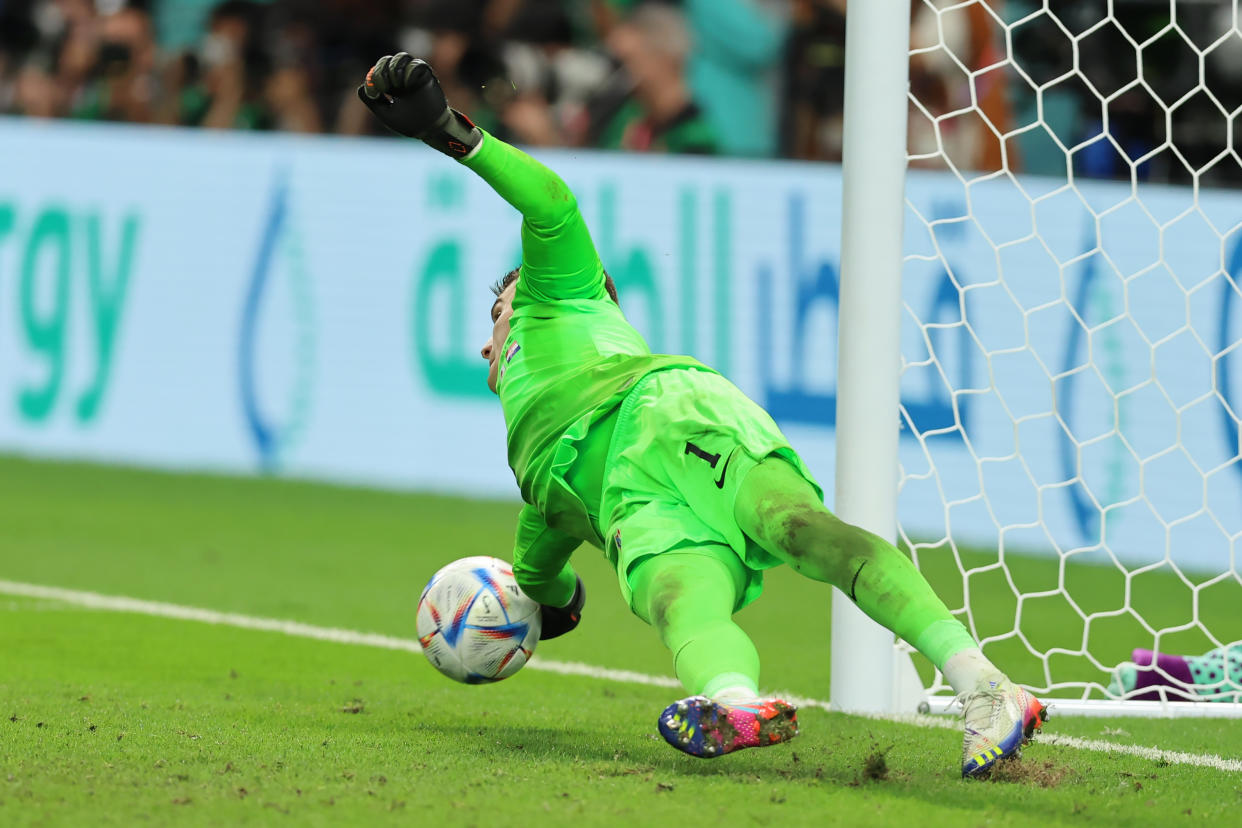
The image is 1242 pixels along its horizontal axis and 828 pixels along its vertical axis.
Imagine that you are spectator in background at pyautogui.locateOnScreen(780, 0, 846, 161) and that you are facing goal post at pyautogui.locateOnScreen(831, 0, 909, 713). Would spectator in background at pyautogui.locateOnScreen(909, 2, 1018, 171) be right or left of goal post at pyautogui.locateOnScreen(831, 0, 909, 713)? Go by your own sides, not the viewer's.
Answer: left

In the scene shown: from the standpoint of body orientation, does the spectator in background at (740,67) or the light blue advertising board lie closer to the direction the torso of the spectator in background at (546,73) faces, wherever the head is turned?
the light blue advertising board

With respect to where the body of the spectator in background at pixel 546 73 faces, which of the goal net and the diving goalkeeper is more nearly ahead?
the diving goalkeeper

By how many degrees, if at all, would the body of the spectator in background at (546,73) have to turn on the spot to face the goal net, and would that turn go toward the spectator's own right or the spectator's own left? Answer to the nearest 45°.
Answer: approximately 45° to the spectator's own left

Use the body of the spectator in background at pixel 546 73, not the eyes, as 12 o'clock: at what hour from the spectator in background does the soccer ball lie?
The soccer ball is roughly at 12 o'clock from the spectator in background.

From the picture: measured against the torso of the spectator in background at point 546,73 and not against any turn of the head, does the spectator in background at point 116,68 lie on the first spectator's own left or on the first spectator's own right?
on the first spectator's own right

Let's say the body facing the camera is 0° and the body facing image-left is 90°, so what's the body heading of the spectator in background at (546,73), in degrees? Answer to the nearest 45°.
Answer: approximately 0°

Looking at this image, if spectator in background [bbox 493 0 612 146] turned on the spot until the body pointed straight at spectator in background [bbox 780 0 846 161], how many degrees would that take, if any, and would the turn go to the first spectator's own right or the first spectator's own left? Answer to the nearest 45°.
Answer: approximately 45° to the first spectator's own left

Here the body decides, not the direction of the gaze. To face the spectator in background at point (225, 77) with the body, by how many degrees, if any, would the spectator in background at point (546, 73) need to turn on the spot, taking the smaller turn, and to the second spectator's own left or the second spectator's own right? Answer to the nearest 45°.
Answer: approximately 135° to the second spectator's own right

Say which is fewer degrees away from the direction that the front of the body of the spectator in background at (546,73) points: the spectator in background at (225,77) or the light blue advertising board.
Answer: the light blue advertising board
